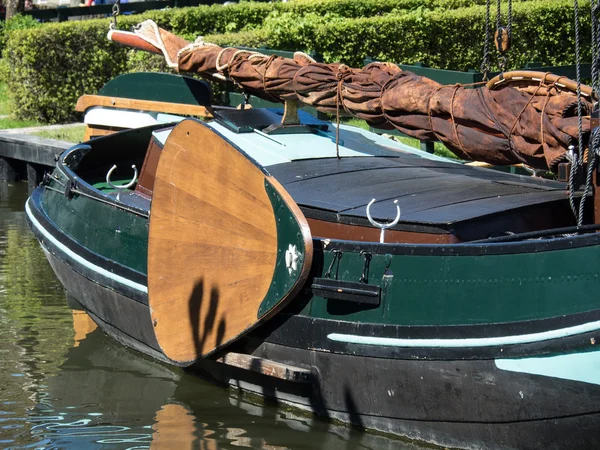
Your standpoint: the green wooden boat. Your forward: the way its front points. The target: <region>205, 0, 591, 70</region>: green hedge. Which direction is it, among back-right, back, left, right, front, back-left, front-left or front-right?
back-left

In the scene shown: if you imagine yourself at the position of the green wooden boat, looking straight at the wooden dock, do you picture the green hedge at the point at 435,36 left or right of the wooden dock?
right

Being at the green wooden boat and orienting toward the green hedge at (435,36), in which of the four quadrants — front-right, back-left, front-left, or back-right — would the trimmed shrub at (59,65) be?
front-left

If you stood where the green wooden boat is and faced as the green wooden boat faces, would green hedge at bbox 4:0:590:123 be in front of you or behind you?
behind

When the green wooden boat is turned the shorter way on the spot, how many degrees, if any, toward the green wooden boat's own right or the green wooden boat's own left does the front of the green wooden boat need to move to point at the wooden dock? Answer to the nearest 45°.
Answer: approximately 180°

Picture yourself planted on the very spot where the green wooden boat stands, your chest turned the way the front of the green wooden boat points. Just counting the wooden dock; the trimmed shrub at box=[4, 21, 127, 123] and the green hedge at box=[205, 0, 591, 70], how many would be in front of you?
0

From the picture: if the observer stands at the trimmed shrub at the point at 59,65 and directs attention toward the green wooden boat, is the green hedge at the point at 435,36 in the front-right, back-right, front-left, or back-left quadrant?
front-left

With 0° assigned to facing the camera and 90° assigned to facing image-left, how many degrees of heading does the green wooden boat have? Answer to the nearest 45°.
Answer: approximately 315°

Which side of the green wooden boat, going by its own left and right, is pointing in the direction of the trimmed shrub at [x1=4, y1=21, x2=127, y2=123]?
back
